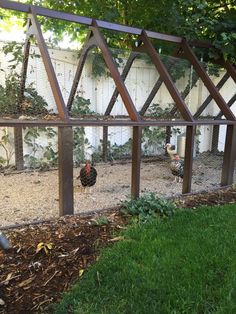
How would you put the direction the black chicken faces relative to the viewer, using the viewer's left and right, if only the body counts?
facing the viewer

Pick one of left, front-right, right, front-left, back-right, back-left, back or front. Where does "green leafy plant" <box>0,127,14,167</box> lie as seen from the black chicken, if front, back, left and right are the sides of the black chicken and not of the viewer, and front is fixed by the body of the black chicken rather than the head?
back-right

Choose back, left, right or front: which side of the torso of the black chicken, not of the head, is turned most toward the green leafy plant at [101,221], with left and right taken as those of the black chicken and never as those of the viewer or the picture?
front

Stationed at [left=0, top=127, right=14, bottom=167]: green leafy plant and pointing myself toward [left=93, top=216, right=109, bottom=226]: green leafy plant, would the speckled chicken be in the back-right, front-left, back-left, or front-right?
front-left

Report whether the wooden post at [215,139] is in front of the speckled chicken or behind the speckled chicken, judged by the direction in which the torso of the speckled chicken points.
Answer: behind

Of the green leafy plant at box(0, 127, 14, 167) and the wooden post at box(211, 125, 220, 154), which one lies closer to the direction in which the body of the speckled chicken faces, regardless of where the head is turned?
the green leafy plant

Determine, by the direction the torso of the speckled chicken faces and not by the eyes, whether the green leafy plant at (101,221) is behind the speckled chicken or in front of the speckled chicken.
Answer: in front

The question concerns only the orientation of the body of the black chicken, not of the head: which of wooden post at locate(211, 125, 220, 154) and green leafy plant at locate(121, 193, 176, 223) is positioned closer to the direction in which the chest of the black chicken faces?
the green leafy plant

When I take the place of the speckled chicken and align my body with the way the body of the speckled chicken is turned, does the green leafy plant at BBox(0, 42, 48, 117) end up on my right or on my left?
on my right

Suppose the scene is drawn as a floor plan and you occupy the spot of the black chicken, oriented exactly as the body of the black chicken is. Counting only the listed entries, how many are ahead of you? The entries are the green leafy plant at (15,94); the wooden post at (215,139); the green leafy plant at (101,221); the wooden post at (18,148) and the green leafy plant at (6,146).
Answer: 1

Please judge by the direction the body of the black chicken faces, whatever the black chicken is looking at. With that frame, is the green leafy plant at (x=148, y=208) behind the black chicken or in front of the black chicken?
in front

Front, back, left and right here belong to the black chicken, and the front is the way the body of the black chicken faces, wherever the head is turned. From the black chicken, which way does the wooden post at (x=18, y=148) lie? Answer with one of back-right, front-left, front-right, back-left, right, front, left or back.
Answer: back-right

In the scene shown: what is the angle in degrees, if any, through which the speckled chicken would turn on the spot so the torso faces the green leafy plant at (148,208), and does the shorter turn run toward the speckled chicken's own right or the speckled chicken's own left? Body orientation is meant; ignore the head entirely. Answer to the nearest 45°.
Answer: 0° — it already faces it

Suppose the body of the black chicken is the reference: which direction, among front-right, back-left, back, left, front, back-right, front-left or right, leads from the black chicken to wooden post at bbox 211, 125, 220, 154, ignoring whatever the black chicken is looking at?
back-left
